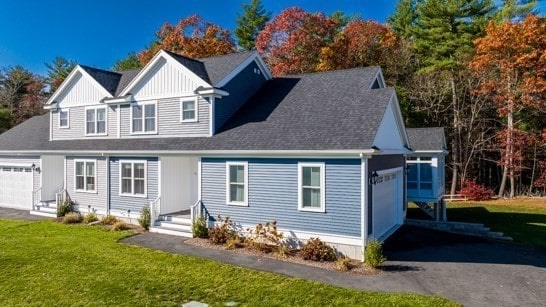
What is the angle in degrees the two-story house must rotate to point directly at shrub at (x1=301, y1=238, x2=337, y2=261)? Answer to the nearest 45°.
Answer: approximately 90° to its left

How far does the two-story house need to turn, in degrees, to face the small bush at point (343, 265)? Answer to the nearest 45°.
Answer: approximately 90° to its left

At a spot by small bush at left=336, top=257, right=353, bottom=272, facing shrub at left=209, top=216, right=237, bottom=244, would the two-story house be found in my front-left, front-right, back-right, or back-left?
front-right

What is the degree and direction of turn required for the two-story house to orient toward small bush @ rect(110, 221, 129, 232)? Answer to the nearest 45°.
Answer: approximately 45° to its right

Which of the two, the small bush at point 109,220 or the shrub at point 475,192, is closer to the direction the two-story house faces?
the small bush

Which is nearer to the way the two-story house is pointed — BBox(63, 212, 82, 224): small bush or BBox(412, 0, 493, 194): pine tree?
the small bush

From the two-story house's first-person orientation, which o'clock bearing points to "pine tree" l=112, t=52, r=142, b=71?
The pine tree is roughly at 4 o'clock from the two-story house.

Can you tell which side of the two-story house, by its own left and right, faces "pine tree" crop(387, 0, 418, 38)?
back

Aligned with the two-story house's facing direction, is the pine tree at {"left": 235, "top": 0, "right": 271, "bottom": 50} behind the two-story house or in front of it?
behind

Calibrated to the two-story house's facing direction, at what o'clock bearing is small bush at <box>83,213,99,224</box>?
The small bush is roughly at 2 o'clock from the two-story house.

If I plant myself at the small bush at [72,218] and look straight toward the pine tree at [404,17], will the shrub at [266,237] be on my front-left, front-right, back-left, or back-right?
front-right

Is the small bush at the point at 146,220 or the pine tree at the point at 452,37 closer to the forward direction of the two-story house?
the small bush

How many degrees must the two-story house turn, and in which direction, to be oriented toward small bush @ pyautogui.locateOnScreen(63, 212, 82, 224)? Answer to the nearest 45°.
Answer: approximately 45° to its right

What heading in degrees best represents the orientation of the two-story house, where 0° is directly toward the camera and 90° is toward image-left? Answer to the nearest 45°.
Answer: approximately 45°
